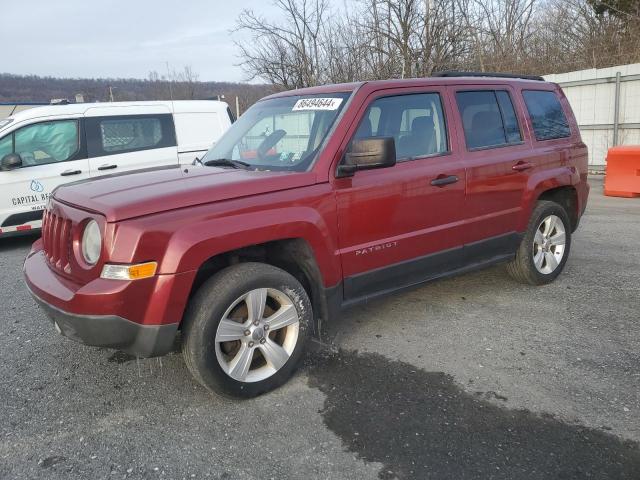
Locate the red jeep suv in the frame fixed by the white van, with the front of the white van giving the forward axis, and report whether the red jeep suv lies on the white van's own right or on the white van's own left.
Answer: on the white van's own left

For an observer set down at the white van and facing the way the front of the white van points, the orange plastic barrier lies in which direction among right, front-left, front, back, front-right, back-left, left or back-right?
back-left

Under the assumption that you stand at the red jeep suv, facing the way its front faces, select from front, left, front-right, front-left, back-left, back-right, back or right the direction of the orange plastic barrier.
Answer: back

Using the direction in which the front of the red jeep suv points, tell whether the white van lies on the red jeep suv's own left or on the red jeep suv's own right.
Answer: on the red jeep suv's own right

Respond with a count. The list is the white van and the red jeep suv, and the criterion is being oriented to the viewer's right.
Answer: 0

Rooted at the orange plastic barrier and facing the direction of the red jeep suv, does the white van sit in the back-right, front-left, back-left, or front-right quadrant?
front-right

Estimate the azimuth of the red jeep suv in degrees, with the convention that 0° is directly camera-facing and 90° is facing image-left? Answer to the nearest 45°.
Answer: approximately 45°
